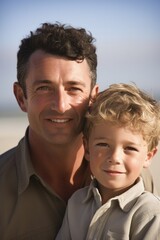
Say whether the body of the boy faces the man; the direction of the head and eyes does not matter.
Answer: no

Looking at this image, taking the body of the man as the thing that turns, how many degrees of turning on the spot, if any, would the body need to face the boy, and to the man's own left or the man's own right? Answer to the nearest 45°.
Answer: approximately 45° to the man's own left

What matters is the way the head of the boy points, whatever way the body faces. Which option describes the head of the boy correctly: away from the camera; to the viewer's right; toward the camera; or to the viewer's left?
toward the camera

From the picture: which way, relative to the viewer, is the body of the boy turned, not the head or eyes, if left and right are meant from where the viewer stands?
facing the viewer and to the left of the viewer

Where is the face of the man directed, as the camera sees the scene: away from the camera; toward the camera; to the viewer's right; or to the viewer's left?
toward the camera

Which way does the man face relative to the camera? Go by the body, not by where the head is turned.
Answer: toward the camera

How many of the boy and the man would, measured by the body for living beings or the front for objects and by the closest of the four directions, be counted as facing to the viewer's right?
0
